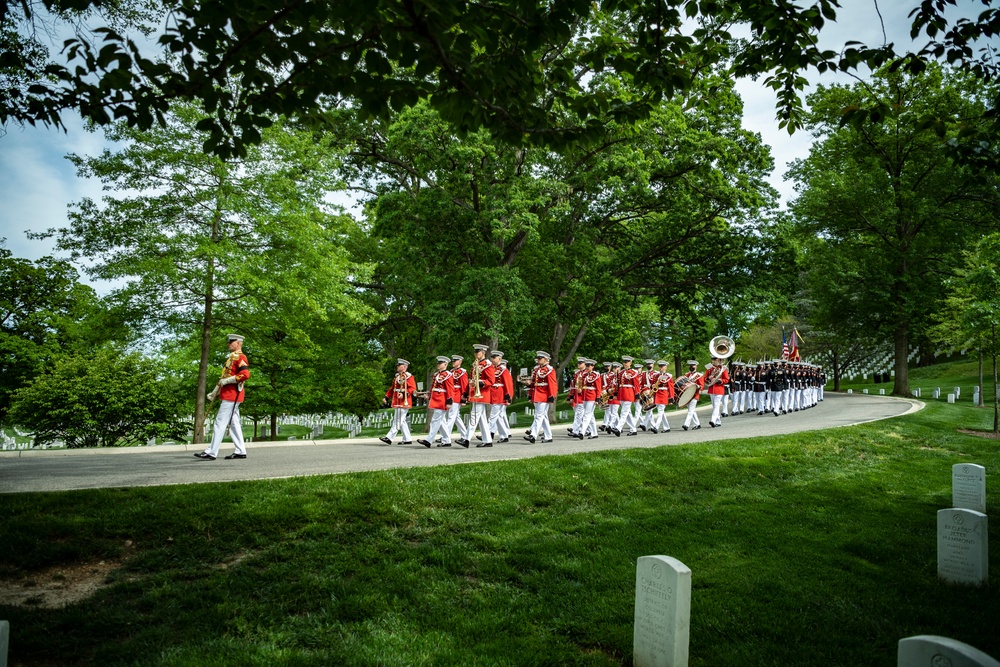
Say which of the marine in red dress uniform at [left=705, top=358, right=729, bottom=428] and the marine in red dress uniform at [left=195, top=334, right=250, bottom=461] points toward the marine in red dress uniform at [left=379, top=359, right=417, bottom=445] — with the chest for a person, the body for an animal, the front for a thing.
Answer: the marine in red dress uniform at [left=705, top=358, right=729, bottom=428]

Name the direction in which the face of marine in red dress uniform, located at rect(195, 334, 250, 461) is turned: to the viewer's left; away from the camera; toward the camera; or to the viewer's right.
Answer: to the viewer's left

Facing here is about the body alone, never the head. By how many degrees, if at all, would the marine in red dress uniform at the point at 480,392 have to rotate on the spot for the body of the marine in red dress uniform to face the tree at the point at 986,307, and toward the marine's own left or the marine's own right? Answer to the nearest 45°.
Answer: approximately 135° to the marine's own left

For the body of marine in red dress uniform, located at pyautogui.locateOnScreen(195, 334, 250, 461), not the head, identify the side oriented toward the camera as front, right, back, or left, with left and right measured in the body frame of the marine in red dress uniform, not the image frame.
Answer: left

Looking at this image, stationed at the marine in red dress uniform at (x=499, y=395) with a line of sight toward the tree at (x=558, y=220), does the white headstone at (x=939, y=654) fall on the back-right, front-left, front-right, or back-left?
back-right

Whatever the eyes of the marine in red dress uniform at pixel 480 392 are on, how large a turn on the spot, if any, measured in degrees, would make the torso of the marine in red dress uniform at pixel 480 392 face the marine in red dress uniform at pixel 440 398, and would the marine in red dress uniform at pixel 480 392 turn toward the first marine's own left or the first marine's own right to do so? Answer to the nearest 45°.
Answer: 0° — they already face them

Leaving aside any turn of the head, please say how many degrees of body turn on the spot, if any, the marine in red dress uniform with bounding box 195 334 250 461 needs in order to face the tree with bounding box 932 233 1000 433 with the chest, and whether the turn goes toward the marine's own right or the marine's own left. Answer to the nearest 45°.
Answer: approximately 180°

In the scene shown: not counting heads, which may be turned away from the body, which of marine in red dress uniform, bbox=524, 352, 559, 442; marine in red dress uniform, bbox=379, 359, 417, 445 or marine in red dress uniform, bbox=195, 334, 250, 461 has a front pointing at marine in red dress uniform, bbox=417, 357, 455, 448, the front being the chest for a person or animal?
marine in red dress uniform, bbox=524, 352, 559, 442

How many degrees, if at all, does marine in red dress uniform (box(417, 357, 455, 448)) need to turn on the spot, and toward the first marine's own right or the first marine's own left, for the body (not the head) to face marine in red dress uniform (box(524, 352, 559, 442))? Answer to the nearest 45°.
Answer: approximately 180°

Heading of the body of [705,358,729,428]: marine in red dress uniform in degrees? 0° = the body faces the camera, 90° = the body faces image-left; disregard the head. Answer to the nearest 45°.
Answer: approximately 45°

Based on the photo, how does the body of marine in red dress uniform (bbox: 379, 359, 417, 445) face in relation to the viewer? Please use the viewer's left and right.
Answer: facing the viewer and to the left of the viewer
